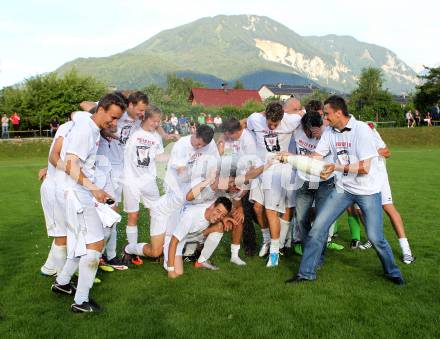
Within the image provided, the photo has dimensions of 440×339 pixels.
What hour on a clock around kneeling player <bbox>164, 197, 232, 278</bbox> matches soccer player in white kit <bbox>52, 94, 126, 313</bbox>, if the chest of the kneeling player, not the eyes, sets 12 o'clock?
The soccer player in white kit is roughly at 3 o'clock from the kneeling player.

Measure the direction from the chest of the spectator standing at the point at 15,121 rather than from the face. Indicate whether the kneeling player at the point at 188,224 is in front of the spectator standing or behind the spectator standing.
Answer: in front

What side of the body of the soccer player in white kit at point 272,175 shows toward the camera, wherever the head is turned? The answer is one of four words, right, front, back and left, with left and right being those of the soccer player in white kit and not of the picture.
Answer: front

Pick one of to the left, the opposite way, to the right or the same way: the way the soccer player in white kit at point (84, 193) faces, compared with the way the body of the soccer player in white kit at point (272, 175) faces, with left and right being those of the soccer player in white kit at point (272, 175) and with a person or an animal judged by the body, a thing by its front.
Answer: to the left

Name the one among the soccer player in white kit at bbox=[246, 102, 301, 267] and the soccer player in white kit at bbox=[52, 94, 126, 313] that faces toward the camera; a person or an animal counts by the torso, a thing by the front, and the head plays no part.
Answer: the soccer player in white kit at bbox=[246, 102, 301, 267]

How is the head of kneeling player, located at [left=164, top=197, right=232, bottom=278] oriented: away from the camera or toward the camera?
toward the camera

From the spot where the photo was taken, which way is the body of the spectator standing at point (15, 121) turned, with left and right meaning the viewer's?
facing the viewer

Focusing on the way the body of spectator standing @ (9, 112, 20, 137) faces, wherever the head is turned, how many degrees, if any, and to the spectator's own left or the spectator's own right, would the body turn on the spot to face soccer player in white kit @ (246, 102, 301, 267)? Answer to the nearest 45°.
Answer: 0° — they already face them

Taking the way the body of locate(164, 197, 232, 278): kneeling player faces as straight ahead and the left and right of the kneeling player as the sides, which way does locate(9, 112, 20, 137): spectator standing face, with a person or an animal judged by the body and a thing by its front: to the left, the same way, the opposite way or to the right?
the same way

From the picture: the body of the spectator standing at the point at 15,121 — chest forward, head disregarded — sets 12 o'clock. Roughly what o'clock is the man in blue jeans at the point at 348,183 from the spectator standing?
The man in blue jeans is roughly at 12 o'clock from the spectator standing.

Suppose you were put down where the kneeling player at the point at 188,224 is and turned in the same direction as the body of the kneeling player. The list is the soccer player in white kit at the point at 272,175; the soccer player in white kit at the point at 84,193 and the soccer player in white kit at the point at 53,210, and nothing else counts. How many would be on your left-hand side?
1

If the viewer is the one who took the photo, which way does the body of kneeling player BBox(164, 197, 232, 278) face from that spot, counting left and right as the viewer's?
facing the viewer and to the right of the viewer

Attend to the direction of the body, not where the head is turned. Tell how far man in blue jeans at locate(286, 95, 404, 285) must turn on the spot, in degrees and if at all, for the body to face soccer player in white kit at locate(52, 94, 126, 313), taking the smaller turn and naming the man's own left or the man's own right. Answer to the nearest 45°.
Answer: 0° — they already face them

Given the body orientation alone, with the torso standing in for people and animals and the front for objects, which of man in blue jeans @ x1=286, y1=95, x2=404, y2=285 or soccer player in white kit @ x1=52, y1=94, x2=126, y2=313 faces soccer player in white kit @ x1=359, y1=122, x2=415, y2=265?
soccer player in white kit @ x1=52, y1=94, x2=126, y2=313
